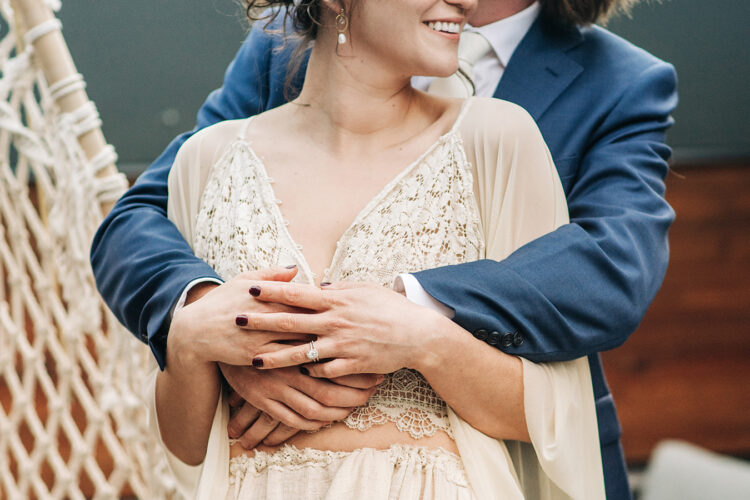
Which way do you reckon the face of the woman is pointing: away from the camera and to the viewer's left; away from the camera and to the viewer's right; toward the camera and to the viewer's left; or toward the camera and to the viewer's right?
toward the camera and to the viewer's right

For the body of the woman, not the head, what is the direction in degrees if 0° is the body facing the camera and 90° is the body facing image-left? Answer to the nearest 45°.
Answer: approximately 0°
